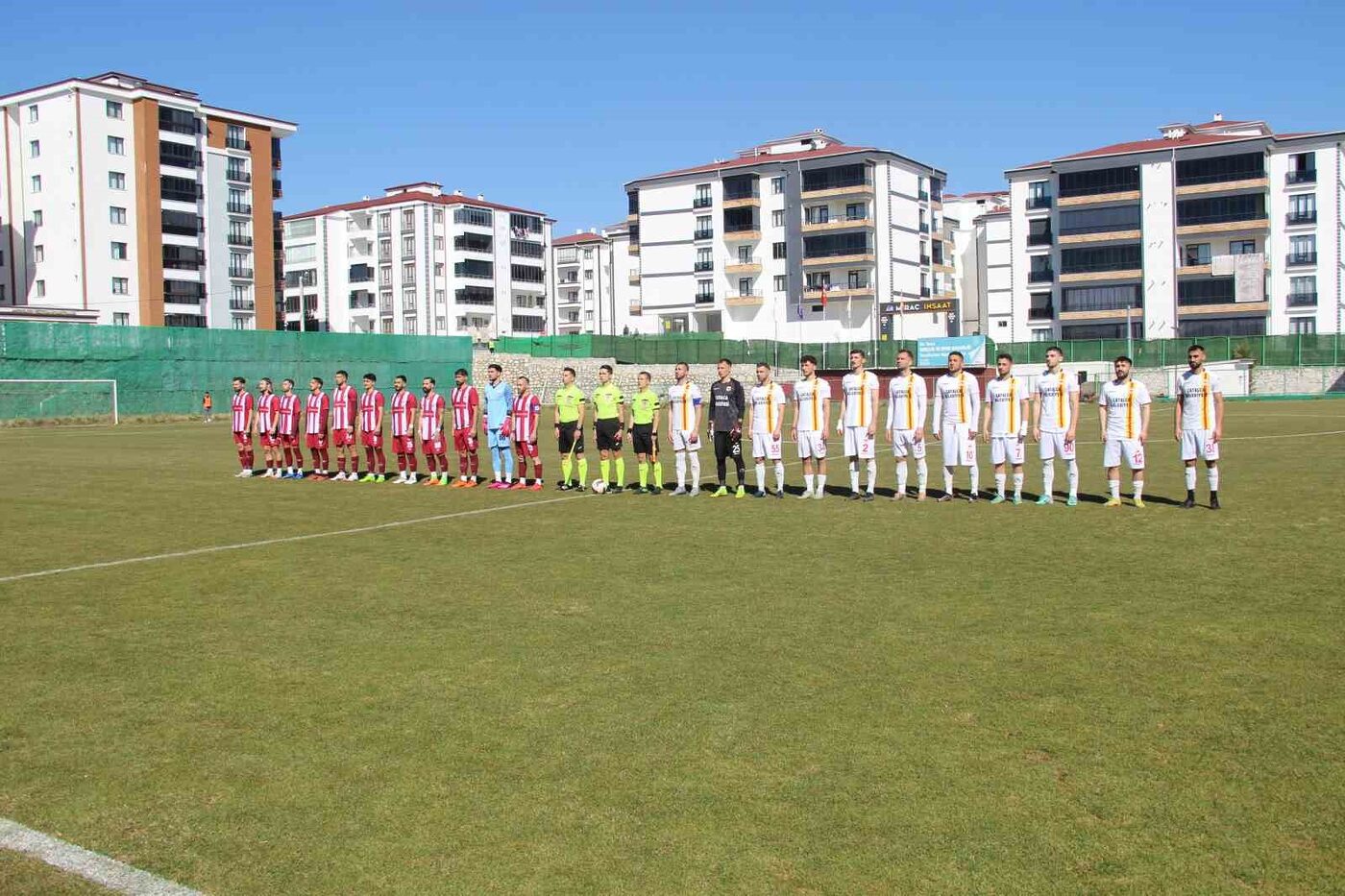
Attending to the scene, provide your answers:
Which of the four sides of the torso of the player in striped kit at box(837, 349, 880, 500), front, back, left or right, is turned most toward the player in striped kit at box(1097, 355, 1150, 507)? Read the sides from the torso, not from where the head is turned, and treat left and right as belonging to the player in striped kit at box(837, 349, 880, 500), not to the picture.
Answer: left

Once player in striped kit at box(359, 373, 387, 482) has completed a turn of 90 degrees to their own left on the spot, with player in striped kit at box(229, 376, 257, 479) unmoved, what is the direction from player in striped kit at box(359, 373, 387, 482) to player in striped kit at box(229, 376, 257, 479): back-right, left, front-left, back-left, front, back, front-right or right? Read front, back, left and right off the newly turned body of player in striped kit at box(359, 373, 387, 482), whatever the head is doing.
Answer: back

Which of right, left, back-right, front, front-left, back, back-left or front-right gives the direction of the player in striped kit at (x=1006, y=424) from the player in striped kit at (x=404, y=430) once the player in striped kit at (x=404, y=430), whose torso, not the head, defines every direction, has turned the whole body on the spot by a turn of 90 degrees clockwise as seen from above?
back

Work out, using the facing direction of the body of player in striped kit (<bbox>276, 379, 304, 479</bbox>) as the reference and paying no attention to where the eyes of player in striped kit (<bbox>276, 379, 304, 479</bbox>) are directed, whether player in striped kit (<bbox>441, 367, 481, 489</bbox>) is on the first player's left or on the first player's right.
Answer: on the first player's left

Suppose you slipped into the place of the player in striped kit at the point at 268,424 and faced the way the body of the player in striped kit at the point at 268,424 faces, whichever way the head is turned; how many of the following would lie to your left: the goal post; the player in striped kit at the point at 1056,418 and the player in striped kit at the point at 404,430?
2

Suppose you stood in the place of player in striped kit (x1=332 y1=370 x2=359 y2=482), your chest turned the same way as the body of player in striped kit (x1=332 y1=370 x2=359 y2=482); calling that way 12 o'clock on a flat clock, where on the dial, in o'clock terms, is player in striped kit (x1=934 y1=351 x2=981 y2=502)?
player in striped kit (x1=934 y1=351 x2=981 y2=502) is roughly at 9 o'clock from player in striped kit (x1=332 y1=370 x2=359 y2=482).

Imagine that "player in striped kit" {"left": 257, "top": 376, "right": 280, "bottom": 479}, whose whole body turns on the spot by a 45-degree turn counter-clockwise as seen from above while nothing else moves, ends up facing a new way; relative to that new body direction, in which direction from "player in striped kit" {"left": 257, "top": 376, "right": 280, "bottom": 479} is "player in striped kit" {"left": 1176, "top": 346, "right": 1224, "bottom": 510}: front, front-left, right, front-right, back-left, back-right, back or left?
front-left

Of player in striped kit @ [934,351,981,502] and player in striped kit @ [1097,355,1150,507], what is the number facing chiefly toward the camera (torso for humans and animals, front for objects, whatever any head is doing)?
2
